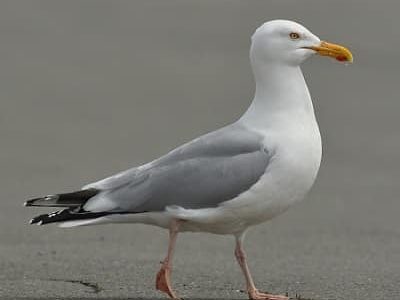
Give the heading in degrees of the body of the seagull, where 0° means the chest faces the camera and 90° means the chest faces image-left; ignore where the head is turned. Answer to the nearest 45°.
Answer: approximately 270°
